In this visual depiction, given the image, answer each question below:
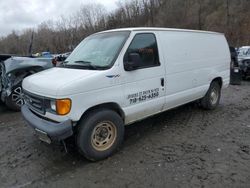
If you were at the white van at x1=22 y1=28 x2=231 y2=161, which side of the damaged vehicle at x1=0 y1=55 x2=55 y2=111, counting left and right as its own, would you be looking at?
left

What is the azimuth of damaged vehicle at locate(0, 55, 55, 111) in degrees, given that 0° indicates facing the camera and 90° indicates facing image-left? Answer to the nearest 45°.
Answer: approximately 45°

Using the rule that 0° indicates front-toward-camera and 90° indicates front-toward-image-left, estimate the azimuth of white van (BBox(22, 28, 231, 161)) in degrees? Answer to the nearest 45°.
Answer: approximately 45°

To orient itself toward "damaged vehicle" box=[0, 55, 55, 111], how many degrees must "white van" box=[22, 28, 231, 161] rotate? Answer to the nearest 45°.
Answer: approximately 90° to its right

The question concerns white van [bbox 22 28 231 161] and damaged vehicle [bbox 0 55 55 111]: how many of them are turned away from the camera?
0
